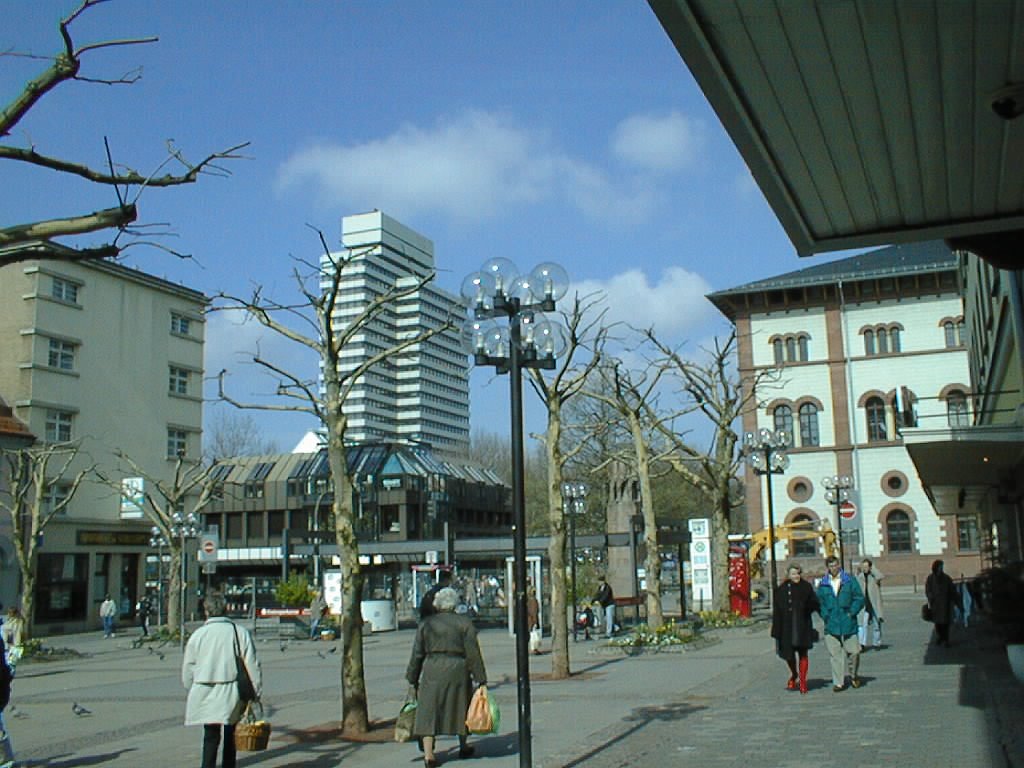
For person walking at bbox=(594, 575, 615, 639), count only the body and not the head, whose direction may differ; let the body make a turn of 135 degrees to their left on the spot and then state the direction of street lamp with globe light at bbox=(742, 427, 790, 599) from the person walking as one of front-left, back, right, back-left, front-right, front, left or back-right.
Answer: front-left

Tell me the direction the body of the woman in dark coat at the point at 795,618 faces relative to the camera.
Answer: toward the camera

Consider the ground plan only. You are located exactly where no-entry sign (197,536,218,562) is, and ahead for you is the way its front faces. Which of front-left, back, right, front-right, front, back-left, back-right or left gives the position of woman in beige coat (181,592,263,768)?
front

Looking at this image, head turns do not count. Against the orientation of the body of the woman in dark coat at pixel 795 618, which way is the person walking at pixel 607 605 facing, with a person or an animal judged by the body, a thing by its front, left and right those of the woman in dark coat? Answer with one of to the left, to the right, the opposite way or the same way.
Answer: to the right

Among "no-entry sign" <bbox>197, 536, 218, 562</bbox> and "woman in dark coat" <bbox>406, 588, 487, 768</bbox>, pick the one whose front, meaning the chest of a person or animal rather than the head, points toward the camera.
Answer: the no-entry sign

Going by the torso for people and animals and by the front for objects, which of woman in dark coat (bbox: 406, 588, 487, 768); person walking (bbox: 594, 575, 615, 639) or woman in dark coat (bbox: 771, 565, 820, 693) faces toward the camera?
woman in dark coat (bbox: 771, 565, 820, 693)

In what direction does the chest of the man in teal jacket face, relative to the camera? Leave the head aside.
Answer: toward the camera

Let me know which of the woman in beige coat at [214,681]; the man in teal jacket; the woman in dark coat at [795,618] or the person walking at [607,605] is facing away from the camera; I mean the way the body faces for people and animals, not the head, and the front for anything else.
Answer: the woman in beige coat

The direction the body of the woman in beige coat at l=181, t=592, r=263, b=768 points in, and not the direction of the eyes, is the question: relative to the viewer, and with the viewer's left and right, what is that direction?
facing away from the viewer

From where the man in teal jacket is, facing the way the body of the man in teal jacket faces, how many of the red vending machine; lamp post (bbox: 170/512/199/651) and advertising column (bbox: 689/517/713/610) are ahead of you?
0

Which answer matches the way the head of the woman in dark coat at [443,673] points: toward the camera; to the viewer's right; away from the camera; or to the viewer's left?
away from the camera

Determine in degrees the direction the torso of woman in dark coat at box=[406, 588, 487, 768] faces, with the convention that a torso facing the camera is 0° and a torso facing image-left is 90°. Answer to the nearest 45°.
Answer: approximately 180°

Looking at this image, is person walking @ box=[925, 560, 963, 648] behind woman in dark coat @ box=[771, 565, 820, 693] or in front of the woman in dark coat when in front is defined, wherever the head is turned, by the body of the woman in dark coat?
behind

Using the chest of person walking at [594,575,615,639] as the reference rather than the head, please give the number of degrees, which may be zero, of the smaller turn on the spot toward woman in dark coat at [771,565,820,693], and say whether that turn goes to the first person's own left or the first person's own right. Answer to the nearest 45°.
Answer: approximately 90° to the first person's own left

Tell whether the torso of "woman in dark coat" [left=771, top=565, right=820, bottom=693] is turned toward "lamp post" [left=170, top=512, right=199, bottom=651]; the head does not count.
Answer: no

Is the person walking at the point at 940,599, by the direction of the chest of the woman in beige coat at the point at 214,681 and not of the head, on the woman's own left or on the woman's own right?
on the woman's own right

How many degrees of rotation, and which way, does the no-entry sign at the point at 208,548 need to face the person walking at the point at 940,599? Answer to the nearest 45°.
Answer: approximately 45° to its left
